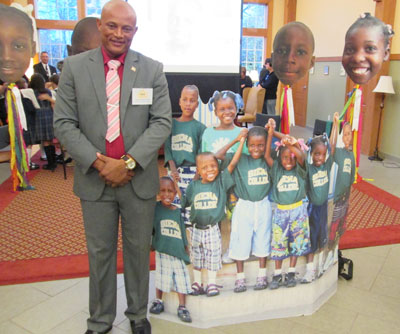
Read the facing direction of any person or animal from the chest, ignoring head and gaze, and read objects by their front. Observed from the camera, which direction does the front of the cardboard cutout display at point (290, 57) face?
facing the viewer

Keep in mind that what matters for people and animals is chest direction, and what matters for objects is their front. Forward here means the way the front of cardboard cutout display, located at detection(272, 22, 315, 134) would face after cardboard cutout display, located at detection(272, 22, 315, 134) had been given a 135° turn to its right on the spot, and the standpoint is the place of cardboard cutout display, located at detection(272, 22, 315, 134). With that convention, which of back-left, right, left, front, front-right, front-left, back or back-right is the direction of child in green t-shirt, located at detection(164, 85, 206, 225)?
left

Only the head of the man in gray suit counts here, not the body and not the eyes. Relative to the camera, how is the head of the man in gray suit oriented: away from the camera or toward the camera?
toward the camera

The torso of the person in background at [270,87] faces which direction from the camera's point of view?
to the viewer's left

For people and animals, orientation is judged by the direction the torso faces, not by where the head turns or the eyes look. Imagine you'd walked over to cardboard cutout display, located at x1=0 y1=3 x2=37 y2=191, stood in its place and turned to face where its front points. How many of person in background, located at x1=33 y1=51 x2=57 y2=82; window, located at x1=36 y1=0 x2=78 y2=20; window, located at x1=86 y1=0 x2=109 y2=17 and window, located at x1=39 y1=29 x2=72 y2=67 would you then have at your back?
4

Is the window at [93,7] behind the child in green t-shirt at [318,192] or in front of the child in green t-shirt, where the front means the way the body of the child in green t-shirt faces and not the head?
behind

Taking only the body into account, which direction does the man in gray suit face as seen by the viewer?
toward the camera

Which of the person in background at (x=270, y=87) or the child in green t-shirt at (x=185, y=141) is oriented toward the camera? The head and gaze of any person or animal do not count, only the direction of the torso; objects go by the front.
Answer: the child in green t-shirt

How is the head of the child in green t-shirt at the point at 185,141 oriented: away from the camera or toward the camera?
toward the camera
